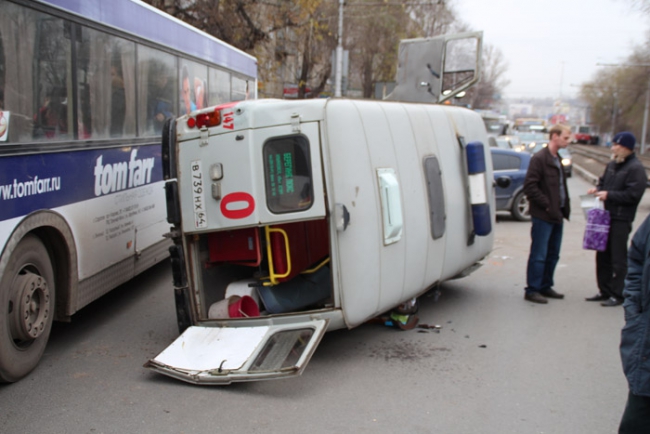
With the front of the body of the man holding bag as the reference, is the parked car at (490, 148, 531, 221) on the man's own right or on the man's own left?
on the man's own right

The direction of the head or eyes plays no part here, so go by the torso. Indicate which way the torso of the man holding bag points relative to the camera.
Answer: to the viewer's left

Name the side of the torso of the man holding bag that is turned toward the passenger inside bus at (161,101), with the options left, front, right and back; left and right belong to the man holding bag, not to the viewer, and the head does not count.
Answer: front

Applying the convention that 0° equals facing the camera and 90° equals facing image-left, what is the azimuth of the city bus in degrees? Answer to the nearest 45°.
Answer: approximately 45°

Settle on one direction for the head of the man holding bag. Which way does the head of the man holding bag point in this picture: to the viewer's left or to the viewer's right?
to the viewer's left

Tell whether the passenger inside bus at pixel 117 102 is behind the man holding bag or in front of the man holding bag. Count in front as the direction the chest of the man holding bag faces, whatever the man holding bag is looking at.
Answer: in front

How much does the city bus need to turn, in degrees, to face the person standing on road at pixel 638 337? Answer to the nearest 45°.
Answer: approximately 90° to its left

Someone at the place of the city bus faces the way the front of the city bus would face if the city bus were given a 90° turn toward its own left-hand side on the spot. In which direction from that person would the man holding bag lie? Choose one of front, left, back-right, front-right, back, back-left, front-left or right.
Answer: front-left

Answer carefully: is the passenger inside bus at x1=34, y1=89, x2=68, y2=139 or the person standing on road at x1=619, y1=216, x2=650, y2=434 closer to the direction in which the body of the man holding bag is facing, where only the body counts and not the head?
the passenger inside bus
